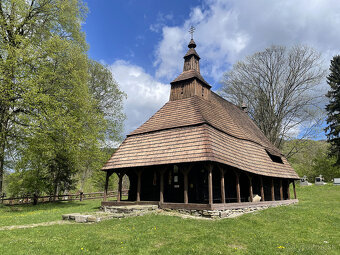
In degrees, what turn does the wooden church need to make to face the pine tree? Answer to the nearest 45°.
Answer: approximately 180°

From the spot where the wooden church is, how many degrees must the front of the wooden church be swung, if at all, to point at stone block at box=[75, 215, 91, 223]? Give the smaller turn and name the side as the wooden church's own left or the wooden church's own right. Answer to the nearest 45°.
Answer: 0° — it already faces it

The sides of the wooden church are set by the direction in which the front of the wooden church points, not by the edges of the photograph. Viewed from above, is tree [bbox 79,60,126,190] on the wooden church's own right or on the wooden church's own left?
on the wooden church's own right

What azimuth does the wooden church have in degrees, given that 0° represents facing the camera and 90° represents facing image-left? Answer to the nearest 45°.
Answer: approximately 45°
